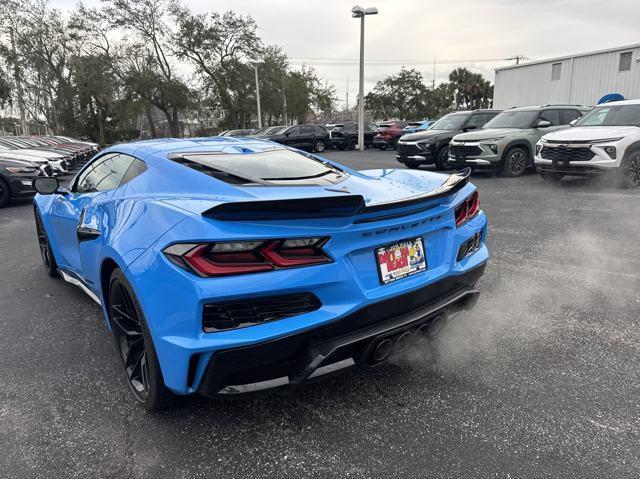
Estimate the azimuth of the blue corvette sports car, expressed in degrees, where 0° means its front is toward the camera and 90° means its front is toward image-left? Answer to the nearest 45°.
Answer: approximately 135°

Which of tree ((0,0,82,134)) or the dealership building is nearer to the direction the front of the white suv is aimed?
the tree

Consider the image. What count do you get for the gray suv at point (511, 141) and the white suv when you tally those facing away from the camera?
0

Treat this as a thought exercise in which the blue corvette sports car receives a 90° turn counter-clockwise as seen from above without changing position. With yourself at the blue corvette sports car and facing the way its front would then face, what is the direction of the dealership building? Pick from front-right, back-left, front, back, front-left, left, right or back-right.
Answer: back

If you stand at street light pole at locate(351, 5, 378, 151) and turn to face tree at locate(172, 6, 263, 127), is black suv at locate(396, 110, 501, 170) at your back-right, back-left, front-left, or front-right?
back-left

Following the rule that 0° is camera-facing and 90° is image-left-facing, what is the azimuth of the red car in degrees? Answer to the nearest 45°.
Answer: approximately 45°

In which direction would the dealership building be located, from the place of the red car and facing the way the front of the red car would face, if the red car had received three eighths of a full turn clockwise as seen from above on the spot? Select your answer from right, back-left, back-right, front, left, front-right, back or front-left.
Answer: right

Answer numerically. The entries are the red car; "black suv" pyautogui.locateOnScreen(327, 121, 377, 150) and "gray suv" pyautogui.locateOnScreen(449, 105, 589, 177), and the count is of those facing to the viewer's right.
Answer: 0

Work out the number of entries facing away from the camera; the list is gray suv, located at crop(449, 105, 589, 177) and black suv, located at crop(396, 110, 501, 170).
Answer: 0

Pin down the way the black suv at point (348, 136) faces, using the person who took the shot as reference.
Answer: facing the viewer and to the left of the viewer

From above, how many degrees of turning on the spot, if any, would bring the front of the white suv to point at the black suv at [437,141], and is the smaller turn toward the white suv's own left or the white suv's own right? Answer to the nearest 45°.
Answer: approximately 90° to the white suv's own right

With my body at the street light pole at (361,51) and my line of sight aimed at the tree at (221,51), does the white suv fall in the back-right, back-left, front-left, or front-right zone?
back-left

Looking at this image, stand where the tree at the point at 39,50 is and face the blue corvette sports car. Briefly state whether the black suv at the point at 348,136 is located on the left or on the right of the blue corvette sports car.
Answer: left

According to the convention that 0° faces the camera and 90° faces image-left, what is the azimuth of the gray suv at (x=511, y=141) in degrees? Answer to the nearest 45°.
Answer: approximately 45°

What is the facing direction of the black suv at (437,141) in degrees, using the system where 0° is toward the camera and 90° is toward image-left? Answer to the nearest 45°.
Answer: approximately 45°
